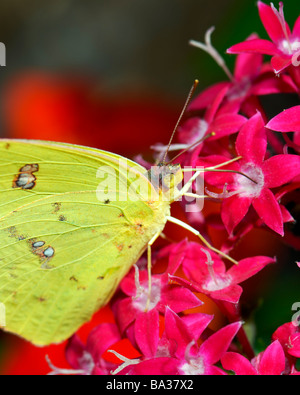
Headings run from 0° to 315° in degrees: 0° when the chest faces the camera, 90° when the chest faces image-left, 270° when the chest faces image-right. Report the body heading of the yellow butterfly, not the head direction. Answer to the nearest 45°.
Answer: approximately 270°
